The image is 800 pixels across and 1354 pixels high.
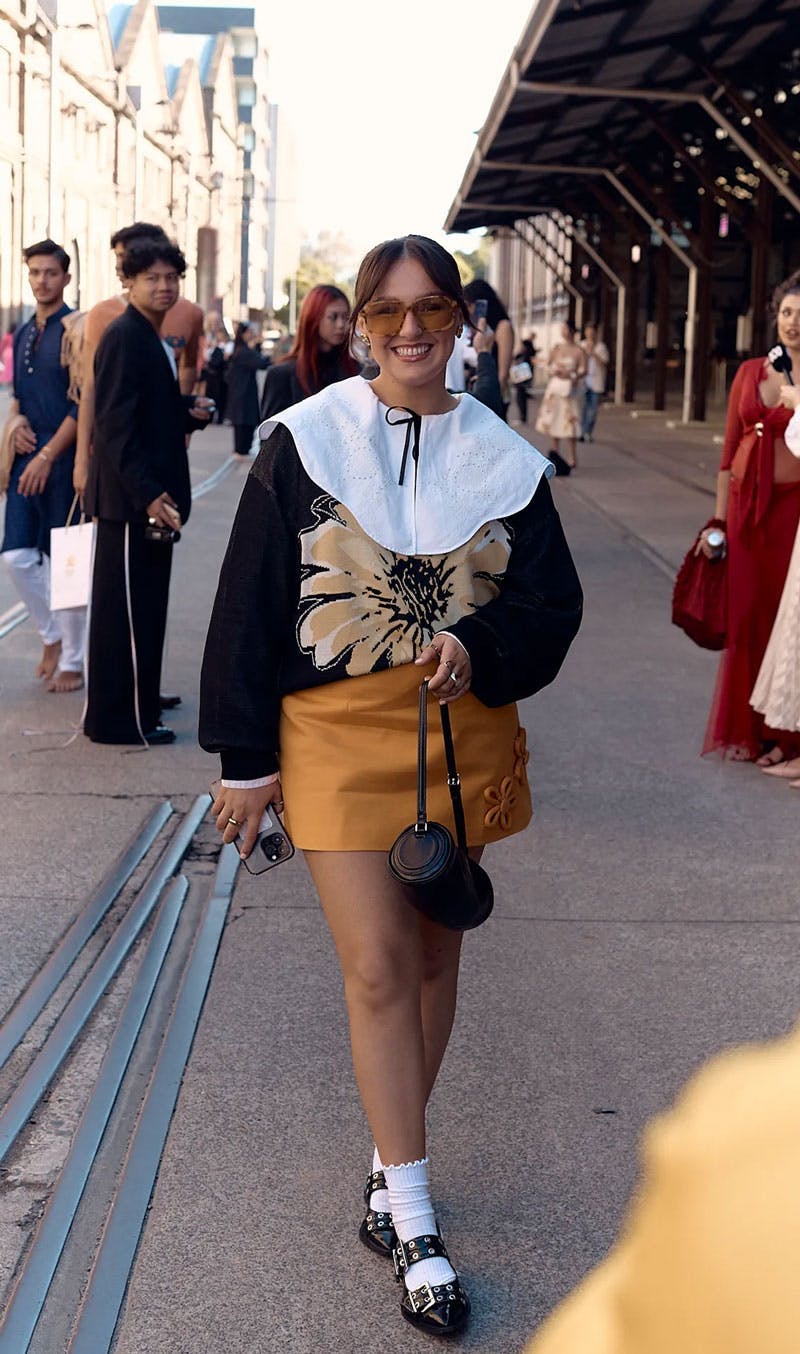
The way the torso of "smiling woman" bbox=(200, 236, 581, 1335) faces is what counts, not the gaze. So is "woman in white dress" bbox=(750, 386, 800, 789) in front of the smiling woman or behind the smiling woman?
behind

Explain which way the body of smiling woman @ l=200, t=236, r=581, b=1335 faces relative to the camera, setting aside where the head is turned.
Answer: toward the camera

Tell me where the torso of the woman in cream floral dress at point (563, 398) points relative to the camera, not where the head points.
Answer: toward the camera
